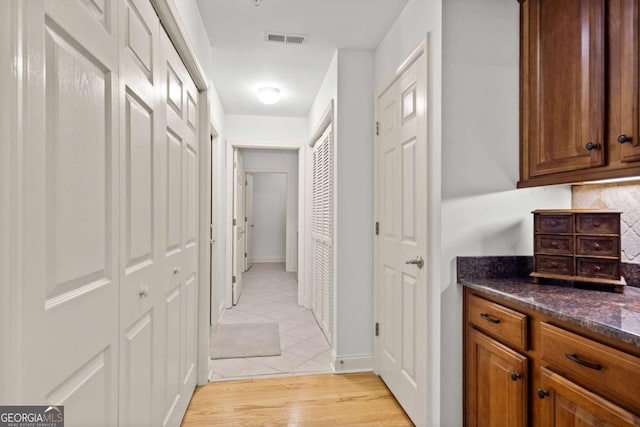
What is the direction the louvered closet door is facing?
to the viewer's left

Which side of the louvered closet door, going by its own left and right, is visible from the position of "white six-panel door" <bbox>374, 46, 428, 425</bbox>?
left

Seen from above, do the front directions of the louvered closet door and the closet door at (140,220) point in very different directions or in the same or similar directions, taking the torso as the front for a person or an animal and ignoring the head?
very different directions

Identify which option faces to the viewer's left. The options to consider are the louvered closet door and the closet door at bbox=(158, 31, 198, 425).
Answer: the louvered closet door

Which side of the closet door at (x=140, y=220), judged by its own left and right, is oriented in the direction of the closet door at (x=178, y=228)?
left

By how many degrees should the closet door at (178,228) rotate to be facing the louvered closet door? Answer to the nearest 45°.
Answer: approximately 45° to its left

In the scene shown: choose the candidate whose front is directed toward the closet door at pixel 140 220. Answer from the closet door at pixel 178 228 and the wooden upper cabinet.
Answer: the wooden upper cabinet

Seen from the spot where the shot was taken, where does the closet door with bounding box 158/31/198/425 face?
facing to the right of the viewer

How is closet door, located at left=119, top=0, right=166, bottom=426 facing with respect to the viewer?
to the viewer's right

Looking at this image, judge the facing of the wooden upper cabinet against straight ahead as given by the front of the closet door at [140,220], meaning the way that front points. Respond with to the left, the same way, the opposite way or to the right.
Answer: the opposite way
